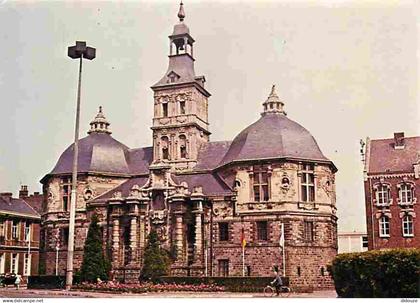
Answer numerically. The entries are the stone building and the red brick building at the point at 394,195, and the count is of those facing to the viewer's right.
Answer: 0

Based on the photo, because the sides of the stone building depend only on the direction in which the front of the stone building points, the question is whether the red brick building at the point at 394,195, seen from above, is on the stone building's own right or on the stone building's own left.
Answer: on the stone building's own left

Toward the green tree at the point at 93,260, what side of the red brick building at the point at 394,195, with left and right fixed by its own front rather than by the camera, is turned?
right

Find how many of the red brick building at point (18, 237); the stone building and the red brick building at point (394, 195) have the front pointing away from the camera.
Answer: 0

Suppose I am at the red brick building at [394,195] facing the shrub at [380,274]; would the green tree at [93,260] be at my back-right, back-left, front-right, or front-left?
front-right

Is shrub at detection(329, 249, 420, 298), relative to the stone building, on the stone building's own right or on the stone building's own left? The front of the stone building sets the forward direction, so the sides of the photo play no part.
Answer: on the stone building's own left

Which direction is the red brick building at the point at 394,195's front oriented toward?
toward the camera

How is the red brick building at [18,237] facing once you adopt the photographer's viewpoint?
facing the viewer and to the right of the viewer

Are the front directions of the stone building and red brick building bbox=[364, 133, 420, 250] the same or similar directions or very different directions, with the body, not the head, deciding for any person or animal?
same or similar directions

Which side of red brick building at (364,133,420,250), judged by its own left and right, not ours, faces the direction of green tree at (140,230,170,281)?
right

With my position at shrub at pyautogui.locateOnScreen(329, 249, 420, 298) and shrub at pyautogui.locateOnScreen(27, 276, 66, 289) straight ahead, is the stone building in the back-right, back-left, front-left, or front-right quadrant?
front-right

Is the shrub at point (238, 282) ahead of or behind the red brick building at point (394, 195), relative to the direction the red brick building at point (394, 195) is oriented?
ahead

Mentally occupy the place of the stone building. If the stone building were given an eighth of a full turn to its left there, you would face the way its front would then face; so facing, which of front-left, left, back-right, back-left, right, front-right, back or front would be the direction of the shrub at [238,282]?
front
